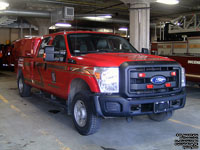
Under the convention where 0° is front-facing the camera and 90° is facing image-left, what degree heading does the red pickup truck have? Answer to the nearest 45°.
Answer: approximately 315°

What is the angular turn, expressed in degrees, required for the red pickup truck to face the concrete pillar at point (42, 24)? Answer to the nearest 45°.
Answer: approximately 135° to its left

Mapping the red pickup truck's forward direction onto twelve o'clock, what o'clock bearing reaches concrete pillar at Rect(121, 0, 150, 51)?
The concrete pillar is roughly at 8 o'clock from the red pickup truck.

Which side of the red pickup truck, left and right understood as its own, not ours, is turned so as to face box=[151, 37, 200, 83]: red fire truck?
left
